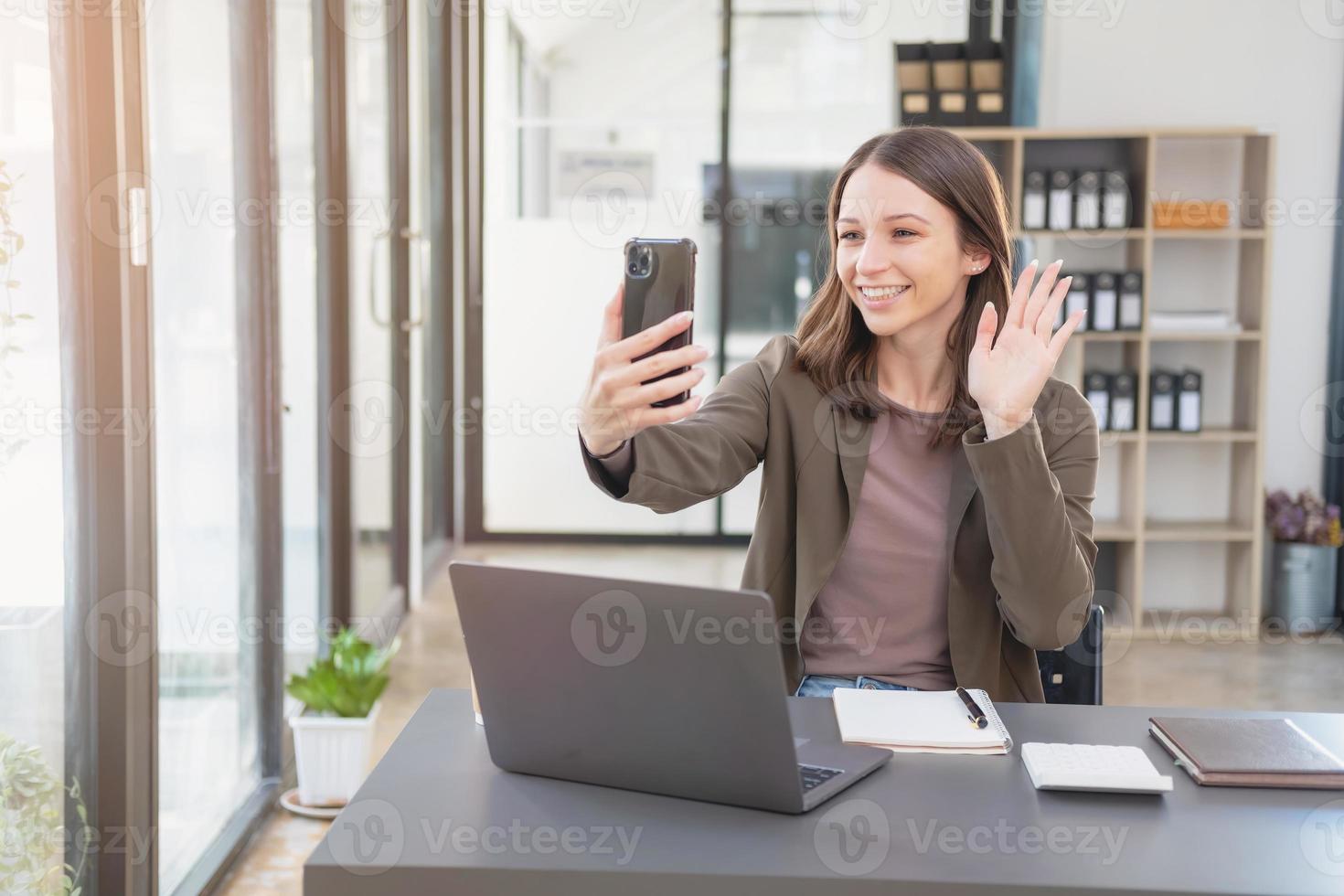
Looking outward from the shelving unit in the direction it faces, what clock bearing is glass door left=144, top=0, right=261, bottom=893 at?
The glass door is roughly at 1 o'clock from the shelving unit.

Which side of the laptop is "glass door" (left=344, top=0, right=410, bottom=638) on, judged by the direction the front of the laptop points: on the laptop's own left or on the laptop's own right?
on the laptop's own left

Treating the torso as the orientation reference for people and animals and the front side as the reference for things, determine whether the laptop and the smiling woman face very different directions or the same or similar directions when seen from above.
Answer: very different directions

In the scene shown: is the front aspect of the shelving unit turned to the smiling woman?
yes

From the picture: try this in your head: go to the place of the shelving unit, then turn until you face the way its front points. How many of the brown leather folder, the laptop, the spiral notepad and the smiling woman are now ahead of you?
4

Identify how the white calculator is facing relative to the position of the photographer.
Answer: facing away from the viewer

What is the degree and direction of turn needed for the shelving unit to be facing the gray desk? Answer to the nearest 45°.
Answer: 0° — it already faces it

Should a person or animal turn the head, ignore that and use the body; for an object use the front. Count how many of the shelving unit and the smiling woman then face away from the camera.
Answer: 0

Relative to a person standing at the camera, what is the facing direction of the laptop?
facing away from the viewer and to the right of the viewer

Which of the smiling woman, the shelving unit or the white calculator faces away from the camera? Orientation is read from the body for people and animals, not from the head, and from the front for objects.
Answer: the white calculator

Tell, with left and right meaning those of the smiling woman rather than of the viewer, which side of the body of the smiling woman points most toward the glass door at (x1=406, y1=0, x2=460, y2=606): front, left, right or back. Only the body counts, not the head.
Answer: right
